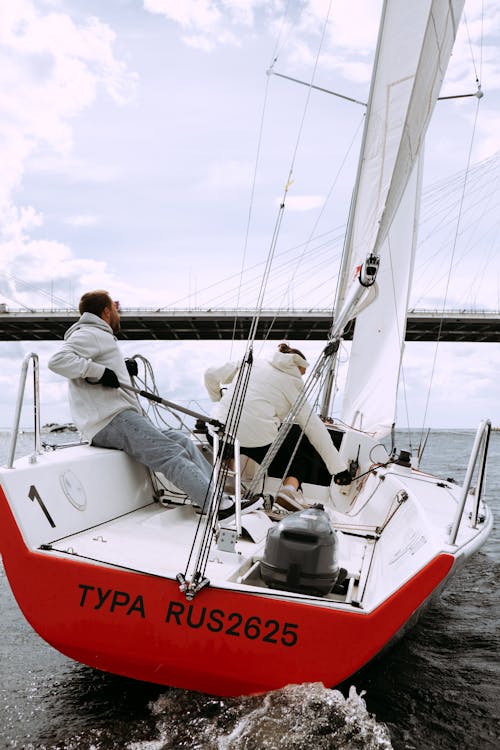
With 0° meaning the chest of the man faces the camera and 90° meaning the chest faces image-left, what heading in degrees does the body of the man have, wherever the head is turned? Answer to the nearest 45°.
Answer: approximately 270°

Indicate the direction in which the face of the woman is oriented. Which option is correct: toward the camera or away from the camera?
away from the camera

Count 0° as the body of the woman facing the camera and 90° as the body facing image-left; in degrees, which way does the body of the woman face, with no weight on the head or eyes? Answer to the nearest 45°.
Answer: approximately 225°
